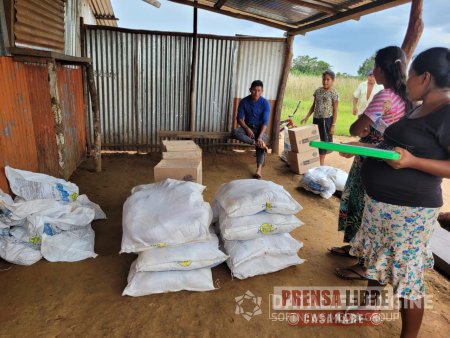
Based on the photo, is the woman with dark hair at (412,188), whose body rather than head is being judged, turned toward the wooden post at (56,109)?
yes

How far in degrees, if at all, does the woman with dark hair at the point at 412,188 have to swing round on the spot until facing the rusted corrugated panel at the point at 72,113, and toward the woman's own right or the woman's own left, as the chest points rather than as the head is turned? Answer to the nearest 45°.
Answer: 0° — they already face it

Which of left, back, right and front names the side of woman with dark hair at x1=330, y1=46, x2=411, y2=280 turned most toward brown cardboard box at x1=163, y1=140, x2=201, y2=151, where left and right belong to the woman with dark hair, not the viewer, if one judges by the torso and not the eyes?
front

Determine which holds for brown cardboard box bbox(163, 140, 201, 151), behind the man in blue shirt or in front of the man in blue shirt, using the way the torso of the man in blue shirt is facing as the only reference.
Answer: in front

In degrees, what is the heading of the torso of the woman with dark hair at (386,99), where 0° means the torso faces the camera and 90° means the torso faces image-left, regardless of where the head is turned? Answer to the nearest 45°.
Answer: approximately 90°

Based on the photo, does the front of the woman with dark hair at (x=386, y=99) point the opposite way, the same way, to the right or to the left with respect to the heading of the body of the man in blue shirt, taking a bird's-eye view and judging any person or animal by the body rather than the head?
to the right

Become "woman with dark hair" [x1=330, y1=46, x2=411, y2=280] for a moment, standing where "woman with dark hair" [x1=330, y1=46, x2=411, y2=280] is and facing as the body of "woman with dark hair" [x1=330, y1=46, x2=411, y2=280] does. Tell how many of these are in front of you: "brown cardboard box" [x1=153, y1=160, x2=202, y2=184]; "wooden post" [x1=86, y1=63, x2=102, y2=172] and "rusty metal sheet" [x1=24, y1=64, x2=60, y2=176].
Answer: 3

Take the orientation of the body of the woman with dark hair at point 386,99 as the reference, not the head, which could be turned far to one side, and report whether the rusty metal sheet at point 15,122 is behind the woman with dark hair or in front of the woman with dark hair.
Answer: in front

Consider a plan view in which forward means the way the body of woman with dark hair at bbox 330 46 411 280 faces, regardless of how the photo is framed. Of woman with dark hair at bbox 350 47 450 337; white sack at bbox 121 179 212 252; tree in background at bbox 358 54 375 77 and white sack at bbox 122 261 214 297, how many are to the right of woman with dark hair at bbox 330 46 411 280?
1

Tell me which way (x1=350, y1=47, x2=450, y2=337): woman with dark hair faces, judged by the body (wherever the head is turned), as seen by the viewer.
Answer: to the viewer's left

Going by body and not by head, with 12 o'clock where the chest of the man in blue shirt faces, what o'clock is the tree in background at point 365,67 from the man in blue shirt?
The tree in background is roughly at 7 o'clock from the man in blue shirt.

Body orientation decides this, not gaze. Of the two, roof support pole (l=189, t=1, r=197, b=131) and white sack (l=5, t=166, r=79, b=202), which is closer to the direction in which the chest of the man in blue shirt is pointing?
the white sack

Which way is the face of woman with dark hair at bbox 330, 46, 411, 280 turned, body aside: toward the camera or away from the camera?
away from the camera

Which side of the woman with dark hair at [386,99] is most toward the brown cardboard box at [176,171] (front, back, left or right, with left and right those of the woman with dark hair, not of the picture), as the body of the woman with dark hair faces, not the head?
front

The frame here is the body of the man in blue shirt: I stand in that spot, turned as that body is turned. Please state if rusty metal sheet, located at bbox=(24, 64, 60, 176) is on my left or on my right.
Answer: on my right

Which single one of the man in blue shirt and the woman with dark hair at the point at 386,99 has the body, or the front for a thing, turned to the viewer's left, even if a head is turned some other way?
the woman with dark hair

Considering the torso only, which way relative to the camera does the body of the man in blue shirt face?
toward the camera
